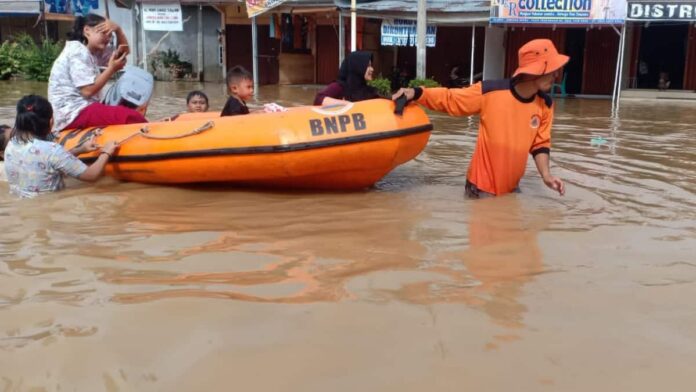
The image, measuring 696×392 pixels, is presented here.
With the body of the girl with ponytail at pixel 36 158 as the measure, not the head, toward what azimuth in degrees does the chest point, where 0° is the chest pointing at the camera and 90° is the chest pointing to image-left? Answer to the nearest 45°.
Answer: approximately 225°

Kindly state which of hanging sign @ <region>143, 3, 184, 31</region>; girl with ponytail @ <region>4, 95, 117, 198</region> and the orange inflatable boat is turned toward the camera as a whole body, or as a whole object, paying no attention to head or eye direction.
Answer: the hanging sign

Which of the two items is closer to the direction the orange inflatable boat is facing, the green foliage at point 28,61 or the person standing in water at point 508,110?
the person standing in water

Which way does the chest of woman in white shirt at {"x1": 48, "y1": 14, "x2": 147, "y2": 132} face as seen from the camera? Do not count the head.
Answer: to the viewer's right

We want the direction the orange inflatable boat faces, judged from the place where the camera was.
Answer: facing to the right of the viewer

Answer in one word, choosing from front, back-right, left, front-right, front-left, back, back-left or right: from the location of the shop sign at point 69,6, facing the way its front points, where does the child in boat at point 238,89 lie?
front

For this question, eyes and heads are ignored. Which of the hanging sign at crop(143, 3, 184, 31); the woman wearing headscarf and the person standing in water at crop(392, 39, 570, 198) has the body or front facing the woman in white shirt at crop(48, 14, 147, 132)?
the hanging sign

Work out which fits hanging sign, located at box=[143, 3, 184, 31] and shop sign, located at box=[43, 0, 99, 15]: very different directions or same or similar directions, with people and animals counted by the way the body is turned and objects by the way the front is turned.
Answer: same or similar directions

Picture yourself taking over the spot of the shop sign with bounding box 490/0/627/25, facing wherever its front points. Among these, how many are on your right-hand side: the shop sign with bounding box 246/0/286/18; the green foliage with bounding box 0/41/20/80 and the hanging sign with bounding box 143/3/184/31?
3

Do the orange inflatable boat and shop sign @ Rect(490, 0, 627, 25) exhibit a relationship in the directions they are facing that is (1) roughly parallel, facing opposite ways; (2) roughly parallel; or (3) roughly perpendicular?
roughly perpendicular

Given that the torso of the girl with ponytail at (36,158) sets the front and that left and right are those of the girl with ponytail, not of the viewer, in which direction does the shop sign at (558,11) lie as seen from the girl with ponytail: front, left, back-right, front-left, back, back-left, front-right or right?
front

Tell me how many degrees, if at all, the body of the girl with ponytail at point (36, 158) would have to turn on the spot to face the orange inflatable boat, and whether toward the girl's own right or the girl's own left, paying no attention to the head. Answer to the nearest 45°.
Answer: approximately 45° to the girl's own right

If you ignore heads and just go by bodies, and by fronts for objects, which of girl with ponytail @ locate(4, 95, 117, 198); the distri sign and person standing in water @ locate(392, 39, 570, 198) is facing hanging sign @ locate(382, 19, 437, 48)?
the girl with ponytail

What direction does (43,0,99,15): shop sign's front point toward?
toward the camera

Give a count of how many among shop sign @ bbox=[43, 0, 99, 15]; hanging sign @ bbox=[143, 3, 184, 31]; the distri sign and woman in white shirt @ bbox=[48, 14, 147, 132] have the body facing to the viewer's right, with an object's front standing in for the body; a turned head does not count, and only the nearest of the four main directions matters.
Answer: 1
